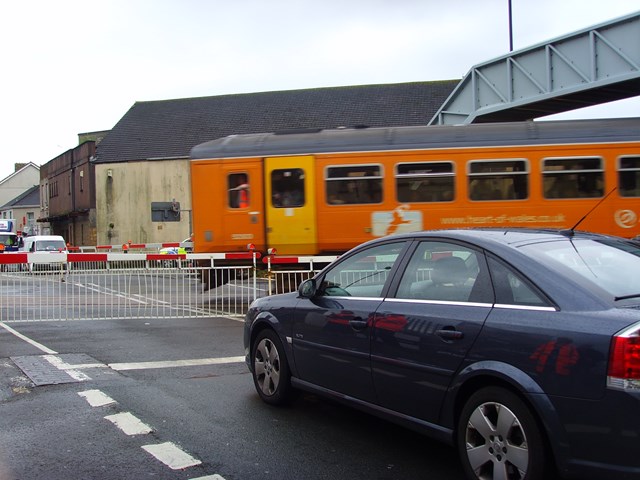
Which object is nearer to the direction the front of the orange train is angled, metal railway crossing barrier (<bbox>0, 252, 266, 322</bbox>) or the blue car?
the metal railway crossing barrier

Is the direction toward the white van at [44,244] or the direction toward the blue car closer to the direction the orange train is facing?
the white van

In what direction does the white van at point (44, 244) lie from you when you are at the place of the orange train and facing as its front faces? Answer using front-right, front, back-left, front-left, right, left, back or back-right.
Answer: front-right

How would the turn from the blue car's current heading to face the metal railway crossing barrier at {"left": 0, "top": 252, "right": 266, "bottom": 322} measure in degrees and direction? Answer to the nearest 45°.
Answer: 0° — it already faces it

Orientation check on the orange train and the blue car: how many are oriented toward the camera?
0

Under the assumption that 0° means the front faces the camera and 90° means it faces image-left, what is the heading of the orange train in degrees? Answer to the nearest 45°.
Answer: approximately 90°

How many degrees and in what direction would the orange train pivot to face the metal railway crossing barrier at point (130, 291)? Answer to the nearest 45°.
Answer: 0° — it already faces it

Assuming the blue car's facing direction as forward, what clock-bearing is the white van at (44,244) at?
The white van is roughly at 12 o'clock from the blue car.

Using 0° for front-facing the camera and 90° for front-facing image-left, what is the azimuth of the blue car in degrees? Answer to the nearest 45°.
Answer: approximately 135°

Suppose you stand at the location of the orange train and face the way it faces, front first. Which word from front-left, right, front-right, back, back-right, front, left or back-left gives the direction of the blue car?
left
